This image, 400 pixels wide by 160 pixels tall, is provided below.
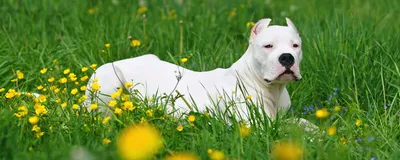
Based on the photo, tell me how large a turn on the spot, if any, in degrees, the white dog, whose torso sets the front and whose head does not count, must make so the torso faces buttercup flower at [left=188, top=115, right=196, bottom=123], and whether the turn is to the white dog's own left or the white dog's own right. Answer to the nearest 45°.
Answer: approximately 135° to the white dog's own right

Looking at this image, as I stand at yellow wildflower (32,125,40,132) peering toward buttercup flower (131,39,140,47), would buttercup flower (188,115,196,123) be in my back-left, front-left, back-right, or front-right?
front-right

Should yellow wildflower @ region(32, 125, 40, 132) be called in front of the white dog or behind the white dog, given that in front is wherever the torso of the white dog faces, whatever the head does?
behind

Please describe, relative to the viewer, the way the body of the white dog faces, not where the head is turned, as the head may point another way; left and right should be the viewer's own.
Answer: facing to the right of the viewer

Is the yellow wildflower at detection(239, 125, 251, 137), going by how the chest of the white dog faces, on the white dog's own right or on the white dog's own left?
on the white dog's own right
